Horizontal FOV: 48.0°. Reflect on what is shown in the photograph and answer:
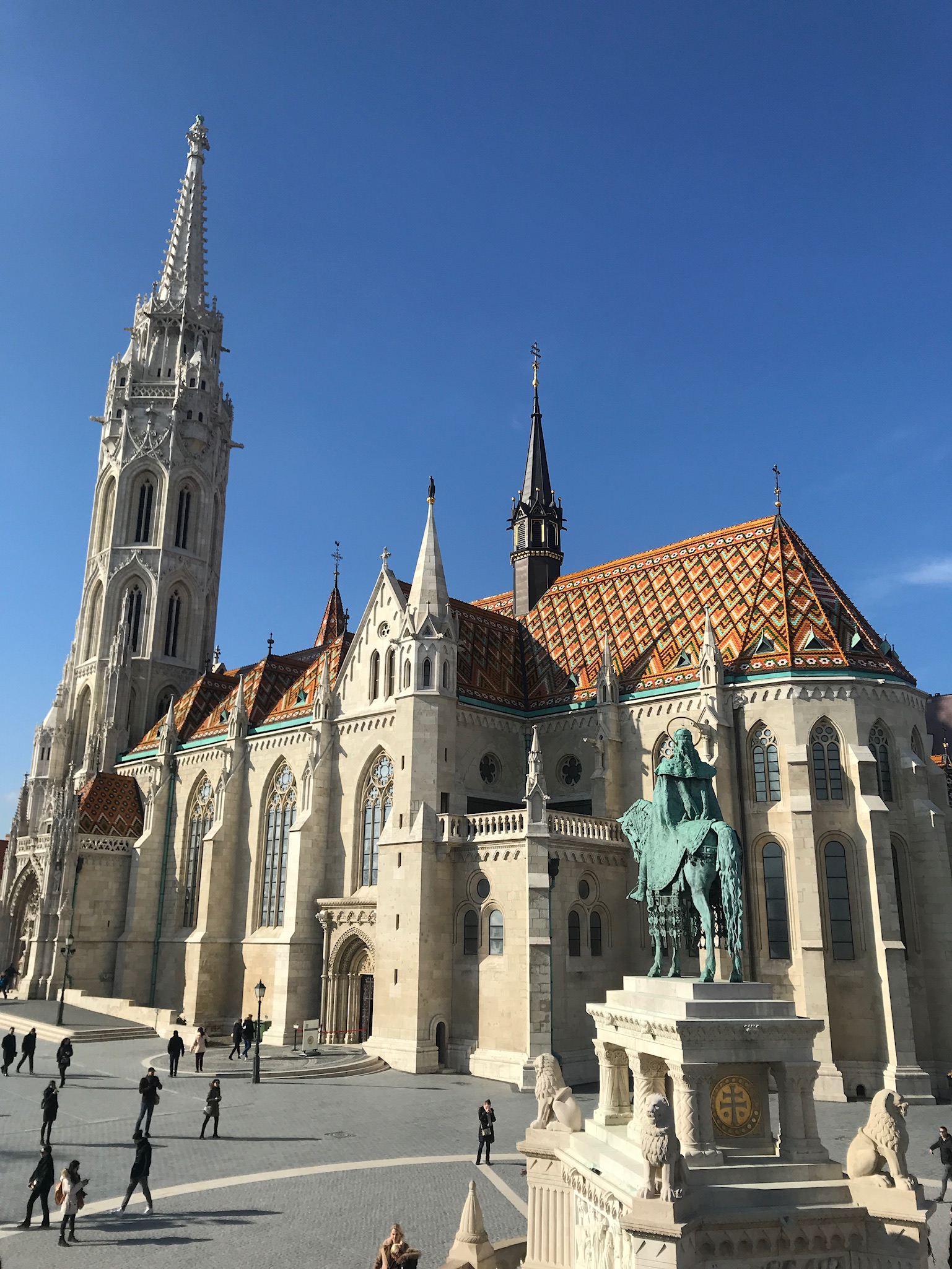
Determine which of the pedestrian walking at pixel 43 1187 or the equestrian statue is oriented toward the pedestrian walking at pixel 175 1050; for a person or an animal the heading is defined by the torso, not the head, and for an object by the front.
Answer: the equestrian statue

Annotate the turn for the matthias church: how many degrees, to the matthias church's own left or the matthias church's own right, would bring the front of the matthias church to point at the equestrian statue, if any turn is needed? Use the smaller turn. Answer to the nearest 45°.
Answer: approximately 135° to the matthias church's own left

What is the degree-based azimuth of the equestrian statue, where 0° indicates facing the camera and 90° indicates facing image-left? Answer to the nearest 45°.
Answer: approximately 135°

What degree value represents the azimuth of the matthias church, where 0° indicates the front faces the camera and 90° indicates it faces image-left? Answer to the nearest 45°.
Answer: approximately 135°

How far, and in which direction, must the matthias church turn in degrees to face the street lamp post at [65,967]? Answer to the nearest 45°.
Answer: approximately 45° to its left
